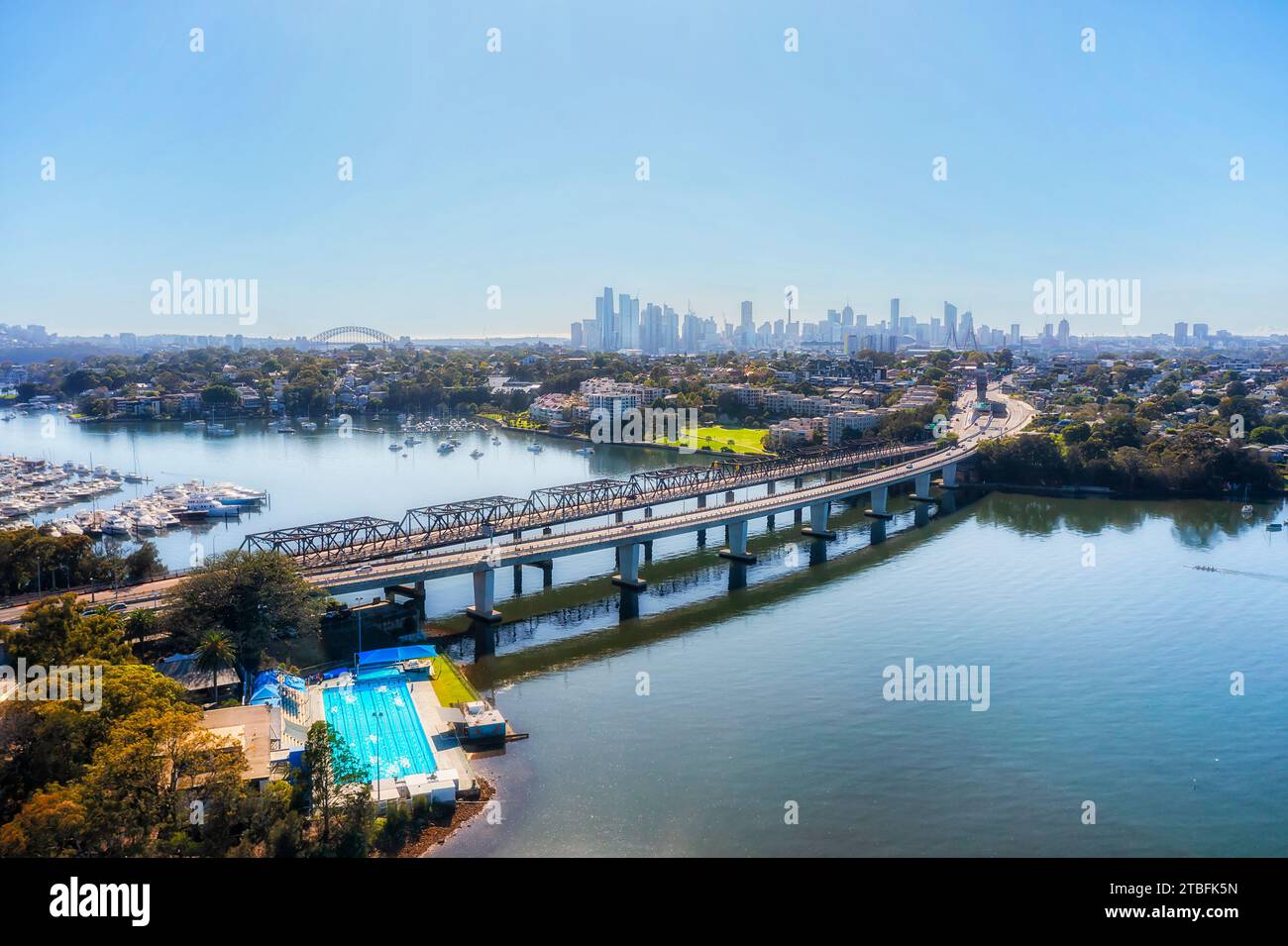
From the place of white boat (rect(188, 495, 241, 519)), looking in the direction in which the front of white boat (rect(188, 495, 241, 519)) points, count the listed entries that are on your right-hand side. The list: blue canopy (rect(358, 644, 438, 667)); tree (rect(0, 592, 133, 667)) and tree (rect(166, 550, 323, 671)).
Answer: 3

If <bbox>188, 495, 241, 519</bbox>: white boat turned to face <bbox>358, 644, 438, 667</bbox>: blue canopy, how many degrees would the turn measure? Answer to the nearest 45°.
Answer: approximately 90° to its right

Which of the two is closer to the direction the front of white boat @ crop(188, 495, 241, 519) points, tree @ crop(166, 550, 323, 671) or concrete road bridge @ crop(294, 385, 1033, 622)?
the concrete road bridge

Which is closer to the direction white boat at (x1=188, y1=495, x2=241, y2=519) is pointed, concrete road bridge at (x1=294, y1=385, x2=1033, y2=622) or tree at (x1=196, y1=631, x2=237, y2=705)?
the concrete road bridge

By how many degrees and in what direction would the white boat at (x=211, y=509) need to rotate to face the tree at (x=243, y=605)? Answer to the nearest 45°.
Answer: approximately 90° to its right

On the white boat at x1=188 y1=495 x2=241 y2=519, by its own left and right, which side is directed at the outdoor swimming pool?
right

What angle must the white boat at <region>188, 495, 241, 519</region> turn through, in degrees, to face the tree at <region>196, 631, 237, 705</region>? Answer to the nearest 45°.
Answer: approximately 90° to its right

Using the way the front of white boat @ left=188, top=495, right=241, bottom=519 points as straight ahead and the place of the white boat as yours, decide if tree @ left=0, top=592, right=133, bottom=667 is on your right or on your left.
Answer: on your right

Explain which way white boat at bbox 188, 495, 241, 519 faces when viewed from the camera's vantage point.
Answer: facing to the right of the viewer

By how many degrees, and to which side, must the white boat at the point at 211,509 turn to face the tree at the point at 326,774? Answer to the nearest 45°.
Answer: approximately 90° to its right
